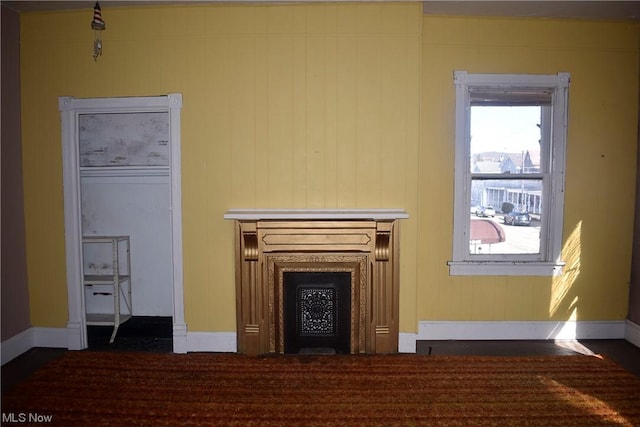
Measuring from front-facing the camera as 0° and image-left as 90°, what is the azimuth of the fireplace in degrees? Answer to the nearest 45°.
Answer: approximately 0°

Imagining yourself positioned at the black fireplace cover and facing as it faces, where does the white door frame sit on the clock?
The white door frame is roughly at 3 o'clock from the black fireplace cover.

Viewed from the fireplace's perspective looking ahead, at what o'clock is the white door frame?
The white door frame is roughly at 3 o'clock from the fireplace.

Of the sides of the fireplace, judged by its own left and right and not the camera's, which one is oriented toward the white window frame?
left

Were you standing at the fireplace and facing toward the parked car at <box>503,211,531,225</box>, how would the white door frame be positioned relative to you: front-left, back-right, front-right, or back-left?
back-left

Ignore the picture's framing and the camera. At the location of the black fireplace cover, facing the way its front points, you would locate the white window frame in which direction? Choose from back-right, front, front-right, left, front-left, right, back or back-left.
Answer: left
